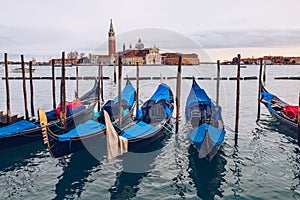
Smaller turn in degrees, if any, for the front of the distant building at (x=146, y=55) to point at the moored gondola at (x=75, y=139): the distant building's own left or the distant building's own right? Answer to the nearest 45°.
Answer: approximately 45° to the distant building's own right

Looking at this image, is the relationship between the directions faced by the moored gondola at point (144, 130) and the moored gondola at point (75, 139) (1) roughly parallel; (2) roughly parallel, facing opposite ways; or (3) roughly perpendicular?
roughly parallel

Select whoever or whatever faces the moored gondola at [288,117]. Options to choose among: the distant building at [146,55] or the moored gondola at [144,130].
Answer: the distant building

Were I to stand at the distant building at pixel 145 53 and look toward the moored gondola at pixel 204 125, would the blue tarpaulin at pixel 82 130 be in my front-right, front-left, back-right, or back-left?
front-right

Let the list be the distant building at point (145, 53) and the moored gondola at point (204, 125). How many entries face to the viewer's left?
0

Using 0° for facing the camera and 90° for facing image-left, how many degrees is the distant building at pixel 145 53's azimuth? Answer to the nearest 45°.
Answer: approximately 315°

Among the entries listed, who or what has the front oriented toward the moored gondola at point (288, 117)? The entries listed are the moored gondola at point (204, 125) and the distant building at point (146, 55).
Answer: the distant building

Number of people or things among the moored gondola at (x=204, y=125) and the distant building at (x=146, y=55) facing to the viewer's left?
0
